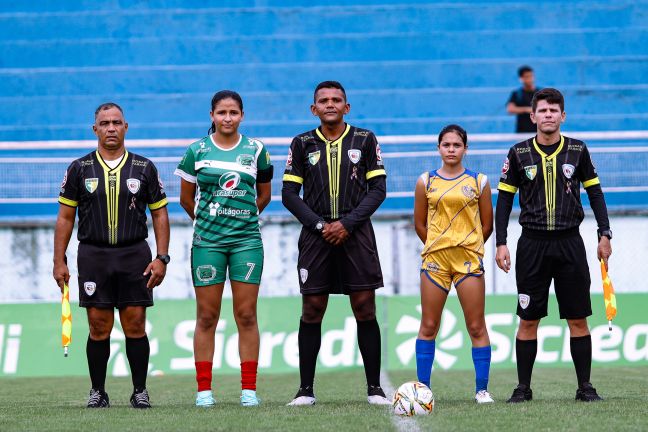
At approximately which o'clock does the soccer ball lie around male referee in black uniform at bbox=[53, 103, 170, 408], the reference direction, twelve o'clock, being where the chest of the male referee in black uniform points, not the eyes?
The soccer ball is roughly at 10 o'clock from the male referee in black uniform.

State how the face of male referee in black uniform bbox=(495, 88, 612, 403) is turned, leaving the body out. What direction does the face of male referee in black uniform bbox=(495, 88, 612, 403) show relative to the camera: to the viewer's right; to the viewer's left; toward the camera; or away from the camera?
toward the camera

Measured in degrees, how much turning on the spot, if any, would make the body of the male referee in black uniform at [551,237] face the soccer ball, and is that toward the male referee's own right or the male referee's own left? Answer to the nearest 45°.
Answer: approximately 45° to the male referee's own right

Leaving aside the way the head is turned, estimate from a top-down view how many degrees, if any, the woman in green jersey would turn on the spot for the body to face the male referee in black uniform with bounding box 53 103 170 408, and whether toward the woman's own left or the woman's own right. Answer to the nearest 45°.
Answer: approximately 90° to the woman's own right

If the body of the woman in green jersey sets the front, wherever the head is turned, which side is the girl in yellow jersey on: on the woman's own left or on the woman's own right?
on the woman's own left

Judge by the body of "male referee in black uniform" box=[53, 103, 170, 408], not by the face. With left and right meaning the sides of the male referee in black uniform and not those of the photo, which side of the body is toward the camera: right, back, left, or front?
front

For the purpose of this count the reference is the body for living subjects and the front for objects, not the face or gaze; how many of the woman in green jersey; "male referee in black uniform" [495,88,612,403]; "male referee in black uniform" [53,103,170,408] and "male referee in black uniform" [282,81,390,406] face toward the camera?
4

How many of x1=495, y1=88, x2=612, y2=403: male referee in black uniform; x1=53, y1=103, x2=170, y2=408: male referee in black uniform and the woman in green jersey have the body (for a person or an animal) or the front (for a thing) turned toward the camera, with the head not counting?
3

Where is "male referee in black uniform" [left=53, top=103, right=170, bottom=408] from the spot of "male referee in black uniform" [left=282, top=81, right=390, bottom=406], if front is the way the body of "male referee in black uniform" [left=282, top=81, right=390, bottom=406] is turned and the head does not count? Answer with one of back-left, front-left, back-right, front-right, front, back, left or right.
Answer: right

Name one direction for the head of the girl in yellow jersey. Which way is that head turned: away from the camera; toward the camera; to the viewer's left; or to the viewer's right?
toward the camera

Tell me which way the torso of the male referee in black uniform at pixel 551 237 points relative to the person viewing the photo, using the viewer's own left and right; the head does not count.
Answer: facing the viewer
